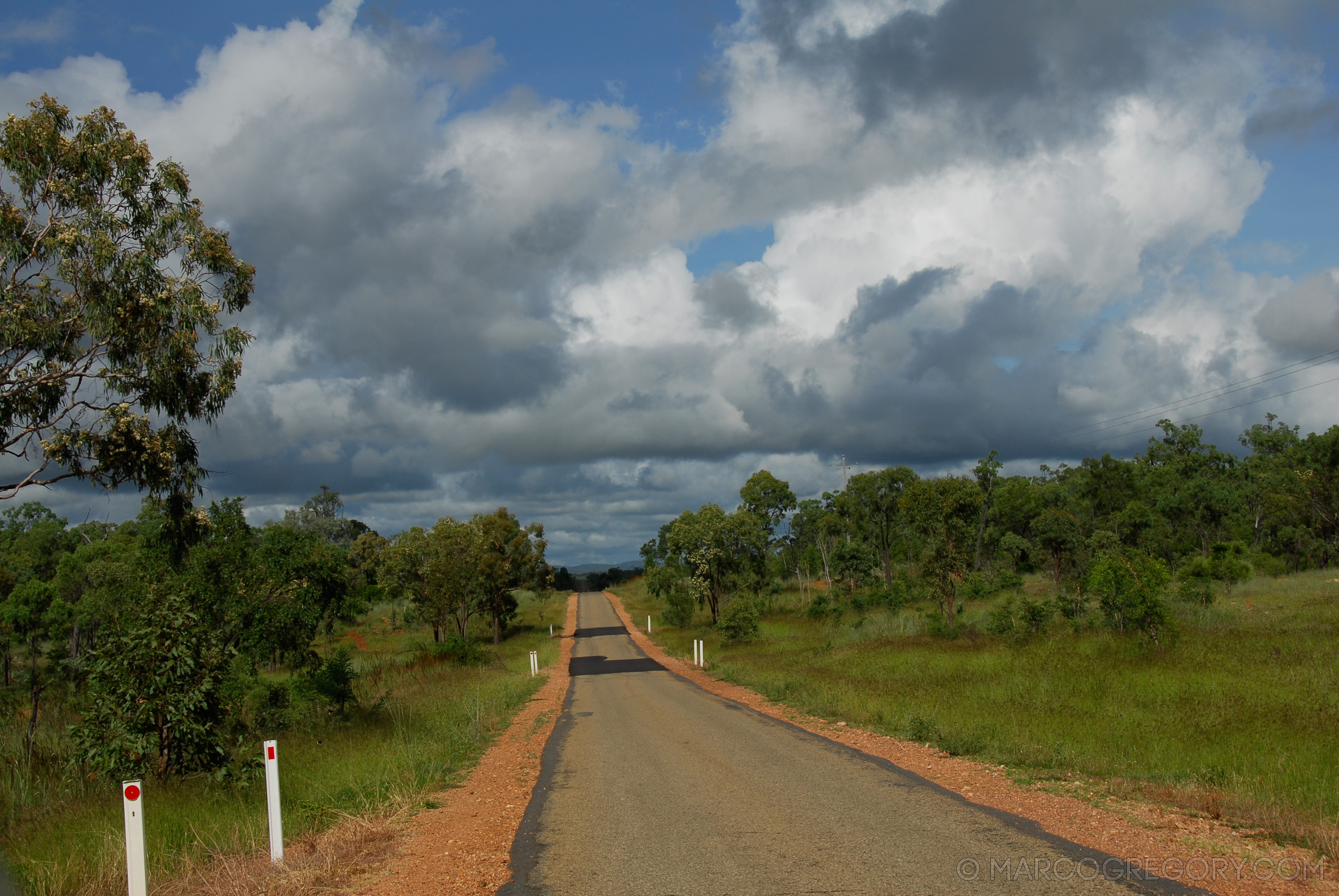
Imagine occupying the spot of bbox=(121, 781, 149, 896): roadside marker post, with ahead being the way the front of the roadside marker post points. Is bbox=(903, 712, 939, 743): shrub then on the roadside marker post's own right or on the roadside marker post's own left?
on the roadside marker post's own left

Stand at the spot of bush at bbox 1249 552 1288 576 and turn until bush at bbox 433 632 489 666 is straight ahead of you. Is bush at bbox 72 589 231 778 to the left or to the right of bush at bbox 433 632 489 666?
left

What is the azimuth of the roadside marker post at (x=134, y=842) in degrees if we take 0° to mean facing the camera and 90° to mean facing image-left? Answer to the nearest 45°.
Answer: approximately 0°

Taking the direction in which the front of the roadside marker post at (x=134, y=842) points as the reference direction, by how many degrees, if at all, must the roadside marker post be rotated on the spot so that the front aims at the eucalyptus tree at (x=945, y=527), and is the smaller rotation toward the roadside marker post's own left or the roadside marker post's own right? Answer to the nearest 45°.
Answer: approximately 135° to the roadside marker post's own left

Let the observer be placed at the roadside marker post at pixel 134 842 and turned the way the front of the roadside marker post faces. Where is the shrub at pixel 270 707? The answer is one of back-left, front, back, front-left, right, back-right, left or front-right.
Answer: back

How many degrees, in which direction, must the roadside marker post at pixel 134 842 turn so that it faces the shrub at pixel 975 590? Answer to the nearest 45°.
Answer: approximately 135° to its left

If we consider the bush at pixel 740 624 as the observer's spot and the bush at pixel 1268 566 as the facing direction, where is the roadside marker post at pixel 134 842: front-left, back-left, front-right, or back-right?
back-right

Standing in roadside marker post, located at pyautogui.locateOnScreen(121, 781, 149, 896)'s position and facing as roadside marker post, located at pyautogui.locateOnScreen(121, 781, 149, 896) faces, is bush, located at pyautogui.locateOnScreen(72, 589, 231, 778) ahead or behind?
behind

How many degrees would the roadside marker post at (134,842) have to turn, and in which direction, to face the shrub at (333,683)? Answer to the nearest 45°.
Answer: approximately 180°
